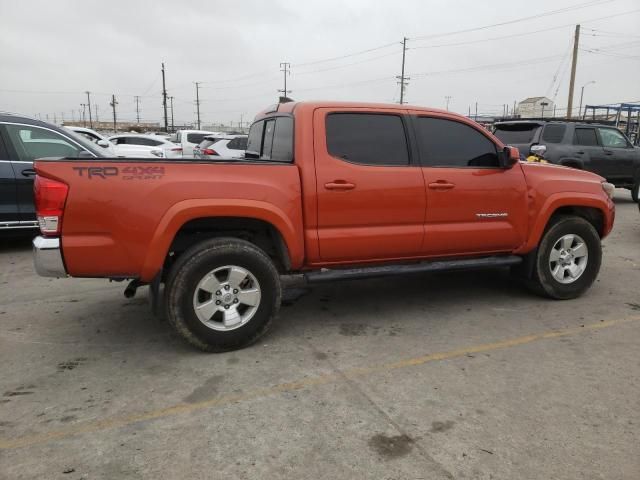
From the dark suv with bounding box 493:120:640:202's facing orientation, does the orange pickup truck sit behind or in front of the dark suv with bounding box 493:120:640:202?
behind

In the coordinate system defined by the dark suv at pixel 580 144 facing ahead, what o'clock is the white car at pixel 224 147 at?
The white car is roughly at 7 o'clock from the dark suv.

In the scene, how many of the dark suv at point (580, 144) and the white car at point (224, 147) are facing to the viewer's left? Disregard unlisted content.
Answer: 0

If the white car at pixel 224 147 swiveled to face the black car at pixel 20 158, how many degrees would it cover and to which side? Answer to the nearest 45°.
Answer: approximately 180°

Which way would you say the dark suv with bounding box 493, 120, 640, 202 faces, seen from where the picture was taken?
facing away from the viewer and to the right of the viewer

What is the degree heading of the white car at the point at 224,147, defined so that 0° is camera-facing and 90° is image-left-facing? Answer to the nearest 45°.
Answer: approximately 225°

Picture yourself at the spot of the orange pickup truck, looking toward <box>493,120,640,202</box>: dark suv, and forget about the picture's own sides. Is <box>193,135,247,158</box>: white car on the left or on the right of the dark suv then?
left

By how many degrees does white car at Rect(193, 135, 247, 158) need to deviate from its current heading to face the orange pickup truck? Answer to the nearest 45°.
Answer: approximately 135° to its right
